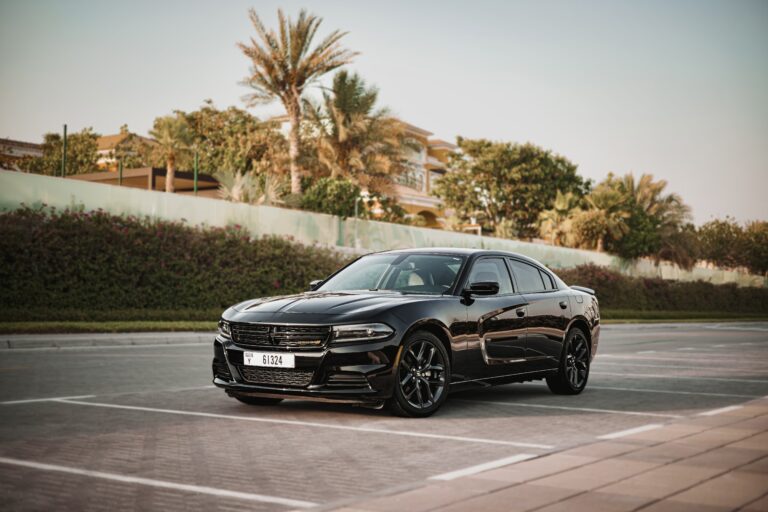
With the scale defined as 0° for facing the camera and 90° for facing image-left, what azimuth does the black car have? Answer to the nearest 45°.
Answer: approximately 45°

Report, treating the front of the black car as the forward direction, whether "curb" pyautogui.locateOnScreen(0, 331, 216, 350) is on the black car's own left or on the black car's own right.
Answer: on the black car's own right

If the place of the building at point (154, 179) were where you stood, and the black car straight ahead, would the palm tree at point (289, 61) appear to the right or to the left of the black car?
left

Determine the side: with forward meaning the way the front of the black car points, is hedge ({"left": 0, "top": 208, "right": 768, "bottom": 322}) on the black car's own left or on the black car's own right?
on the black car's own right

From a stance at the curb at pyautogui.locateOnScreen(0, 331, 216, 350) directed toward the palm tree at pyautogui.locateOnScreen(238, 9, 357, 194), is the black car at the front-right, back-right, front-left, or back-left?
back-right

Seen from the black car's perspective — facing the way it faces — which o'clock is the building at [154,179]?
The building is roughly at 4 o'clock from the black car.

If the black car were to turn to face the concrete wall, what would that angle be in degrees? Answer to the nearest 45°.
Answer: approximately 135° to its right
